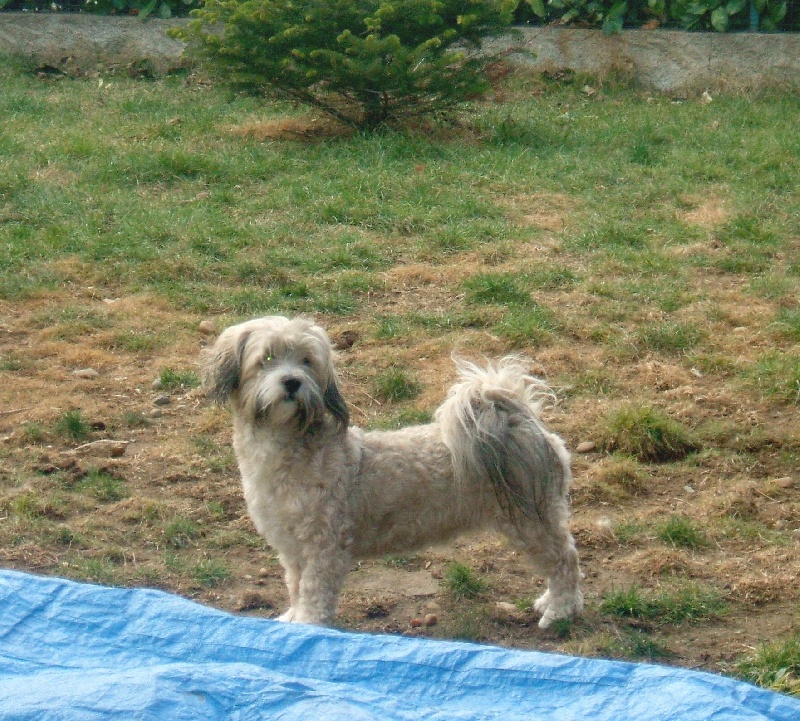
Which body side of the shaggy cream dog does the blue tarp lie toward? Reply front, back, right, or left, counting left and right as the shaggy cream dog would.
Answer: left

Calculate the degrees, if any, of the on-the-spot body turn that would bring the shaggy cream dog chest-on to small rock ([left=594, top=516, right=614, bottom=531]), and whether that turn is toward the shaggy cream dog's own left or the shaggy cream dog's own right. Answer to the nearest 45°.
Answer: approximately 135° to the shaggy cream dog's own right

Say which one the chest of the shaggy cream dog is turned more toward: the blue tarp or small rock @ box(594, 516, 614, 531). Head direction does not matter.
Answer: the blue tarp

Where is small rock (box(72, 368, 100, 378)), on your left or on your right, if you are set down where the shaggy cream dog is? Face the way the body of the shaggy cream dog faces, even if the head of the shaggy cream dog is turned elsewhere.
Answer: on your right

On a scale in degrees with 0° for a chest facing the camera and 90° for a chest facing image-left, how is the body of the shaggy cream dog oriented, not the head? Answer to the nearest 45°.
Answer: approximately 90°

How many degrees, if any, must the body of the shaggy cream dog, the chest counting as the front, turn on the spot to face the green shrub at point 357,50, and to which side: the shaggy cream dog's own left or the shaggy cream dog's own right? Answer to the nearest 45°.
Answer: approximately 90° to the shaggy cream dog's own right

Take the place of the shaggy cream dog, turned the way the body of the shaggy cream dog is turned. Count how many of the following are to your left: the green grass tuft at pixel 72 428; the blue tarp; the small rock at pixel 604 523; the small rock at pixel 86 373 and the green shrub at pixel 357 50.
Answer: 1

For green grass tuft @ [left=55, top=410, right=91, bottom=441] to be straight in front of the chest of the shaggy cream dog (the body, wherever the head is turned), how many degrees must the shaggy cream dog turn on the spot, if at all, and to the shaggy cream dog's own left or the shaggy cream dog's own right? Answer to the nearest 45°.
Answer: approximately 45° to the shaggy cream dog's own right
